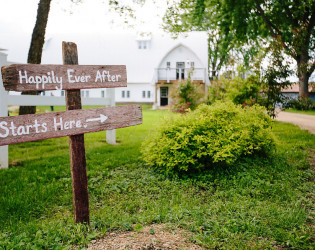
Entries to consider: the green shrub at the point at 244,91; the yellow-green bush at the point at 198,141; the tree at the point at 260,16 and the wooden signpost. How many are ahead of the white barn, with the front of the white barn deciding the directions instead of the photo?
4

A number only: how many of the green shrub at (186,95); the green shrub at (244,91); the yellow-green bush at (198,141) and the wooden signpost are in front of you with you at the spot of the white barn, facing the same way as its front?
4

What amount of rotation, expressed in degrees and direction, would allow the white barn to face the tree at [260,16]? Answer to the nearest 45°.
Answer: approximately 90° to its left

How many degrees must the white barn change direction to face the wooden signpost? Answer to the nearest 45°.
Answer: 0° — it already faces it

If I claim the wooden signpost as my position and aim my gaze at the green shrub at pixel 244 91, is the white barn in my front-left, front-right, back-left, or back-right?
front-left

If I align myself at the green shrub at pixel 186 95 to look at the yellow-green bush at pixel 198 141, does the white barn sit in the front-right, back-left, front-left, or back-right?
back-right

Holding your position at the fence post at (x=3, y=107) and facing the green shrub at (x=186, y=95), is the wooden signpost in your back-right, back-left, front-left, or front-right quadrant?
back-right

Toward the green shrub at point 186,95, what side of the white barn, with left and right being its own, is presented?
front

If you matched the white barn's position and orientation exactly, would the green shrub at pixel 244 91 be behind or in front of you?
in front

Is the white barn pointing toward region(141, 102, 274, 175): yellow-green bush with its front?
yes

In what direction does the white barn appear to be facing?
toward the camera
